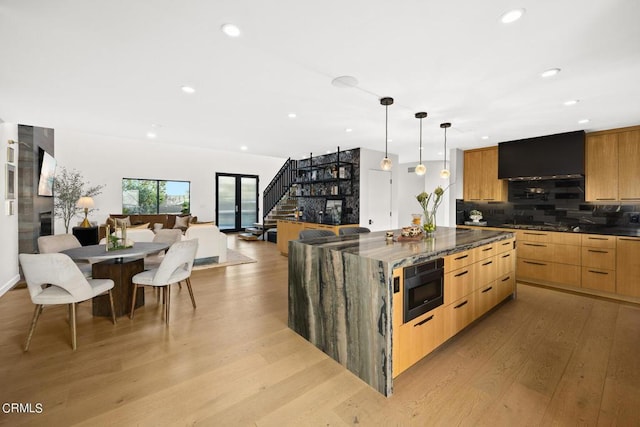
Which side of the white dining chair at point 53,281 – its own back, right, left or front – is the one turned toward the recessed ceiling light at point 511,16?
right

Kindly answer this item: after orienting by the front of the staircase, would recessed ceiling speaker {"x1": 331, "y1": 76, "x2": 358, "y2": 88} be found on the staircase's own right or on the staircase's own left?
on the staircase's own left

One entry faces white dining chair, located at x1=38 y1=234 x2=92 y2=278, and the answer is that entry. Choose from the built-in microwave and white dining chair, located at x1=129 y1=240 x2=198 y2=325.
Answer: white dining chair, located at x1=129 y1=240 x2=198 y2=325

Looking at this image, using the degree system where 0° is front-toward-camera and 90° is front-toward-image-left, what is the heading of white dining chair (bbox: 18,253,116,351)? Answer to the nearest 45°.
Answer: approximately 225°

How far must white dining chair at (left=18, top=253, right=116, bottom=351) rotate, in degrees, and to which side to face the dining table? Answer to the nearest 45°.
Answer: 0° — it already faces it

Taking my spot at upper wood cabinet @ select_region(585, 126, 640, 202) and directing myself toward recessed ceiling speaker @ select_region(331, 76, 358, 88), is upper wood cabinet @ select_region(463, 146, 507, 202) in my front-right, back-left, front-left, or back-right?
front-right

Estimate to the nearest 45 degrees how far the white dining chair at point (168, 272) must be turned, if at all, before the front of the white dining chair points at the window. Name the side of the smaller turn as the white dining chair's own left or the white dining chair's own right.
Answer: approximately 45° to the white dining chair's own right

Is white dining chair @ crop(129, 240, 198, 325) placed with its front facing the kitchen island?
no

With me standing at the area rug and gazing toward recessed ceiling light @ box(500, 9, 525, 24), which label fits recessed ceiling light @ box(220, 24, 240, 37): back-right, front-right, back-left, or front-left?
front-right

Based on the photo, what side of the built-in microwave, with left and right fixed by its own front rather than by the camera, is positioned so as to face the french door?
back

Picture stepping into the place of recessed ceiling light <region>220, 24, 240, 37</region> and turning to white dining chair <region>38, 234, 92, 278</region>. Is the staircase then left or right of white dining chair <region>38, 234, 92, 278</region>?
right

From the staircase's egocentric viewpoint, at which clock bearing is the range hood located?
The range hood is roughly at 9 o'clock from the staircase.

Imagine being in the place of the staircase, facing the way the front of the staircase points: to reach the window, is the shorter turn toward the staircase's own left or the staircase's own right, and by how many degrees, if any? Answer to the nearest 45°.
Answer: approximately 45° to the staircase's own right

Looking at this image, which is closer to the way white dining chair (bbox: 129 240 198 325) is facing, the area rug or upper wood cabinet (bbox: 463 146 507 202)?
the area rug

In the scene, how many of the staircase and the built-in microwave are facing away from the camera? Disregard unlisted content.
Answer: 0

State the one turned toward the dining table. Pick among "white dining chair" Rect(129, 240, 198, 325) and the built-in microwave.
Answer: the white dining chair

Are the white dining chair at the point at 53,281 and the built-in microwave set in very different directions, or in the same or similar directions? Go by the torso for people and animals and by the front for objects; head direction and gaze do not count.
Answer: very different directions

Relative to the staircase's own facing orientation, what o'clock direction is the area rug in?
The area rug is roughly at 11 o'clock from the staircase.

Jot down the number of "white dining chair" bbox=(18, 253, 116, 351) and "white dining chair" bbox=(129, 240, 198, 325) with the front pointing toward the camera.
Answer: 0
